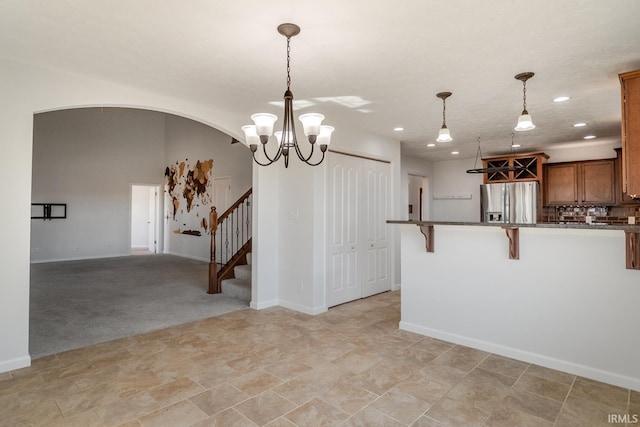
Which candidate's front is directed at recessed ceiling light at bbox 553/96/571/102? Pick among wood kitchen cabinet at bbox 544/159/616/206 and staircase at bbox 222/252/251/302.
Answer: the wood kitchen cabinet

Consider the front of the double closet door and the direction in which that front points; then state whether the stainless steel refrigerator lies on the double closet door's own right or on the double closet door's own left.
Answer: on the double closet door's own left

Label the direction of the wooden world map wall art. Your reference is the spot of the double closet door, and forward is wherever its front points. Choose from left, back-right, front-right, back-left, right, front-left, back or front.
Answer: back

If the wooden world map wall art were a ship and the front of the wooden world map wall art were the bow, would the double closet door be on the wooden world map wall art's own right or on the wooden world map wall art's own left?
on the wooden world map wall art's own left

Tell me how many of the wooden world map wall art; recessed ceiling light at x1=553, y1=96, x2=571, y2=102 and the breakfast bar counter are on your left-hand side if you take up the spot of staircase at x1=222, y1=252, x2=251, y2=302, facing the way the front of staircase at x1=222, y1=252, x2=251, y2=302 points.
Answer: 2

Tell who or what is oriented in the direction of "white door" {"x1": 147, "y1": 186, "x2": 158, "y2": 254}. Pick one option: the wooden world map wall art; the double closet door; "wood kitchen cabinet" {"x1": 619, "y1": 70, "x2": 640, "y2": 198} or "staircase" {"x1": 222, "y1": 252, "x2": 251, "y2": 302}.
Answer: the wood kitchen cabinet

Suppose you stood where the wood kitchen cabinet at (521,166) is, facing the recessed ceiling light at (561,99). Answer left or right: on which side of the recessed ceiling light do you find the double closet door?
right

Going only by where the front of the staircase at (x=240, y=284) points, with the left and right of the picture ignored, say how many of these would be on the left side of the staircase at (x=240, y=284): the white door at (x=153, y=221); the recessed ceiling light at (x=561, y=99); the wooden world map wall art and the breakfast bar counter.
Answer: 2

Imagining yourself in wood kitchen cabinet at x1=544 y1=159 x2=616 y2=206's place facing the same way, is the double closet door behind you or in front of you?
in front

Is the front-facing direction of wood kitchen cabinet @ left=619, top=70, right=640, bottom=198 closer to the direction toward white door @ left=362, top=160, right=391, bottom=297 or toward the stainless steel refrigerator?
the white door

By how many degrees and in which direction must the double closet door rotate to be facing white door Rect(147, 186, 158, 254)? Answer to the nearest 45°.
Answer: approximately 180°

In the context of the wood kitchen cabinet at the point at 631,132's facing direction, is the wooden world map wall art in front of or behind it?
in front

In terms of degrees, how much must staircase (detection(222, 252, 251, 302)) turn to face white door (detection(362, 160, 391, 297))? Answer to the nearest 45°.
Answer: approximately 135° to its left

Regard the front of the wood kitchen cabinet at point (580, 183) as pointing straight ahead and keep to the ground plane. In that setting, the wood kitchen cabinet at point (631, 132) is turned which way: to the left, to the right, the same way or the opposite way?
to the right

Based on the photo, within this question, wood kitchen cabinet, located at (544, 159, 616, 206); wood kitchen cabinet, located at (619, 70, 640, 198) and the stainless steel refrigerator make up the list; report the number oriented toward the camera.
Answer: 2
